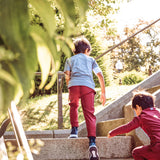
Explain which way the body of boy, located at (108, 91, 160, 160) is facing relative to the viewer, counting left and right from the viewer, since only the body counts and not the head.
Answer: facing away from the viewer and to the left of the viewer

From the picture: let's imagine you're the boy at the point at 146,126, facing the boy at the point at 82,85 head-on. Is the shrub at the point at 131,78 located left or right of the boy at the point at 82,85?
right

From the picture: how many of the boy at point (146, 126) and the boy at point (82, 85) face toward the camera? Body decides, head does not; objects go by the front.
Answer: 0

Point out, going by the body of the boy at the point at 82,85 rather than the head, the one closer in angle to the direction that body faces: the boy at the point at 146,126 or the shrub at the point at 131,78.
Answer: the shrub

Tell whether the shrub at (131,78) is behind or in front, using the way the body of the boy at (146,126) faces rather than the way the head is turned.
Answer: in front

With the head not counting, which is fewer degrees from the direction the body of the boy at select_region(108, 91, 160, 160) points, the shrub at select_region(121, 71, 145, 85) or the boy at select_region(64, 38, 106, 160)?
the boy

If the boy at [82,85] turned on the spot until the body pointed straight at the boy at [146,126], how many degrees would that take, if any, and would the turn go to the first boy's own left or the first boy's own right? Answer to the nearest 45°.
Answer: approximately 135° to the first boy's own right

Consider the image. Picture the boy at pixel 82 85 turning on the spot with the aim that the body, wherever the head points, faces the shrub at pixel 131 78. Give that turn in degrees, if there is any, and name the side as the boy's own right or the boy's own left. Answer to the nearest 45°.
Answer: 0° — they already face it

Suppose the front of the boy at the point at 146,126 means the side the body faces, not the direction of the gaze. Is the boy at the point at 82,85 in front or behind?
in front

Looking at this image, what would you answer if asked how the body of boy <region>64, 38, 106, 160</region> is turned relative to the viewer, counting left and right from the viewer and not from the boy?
facing away from the viewer
